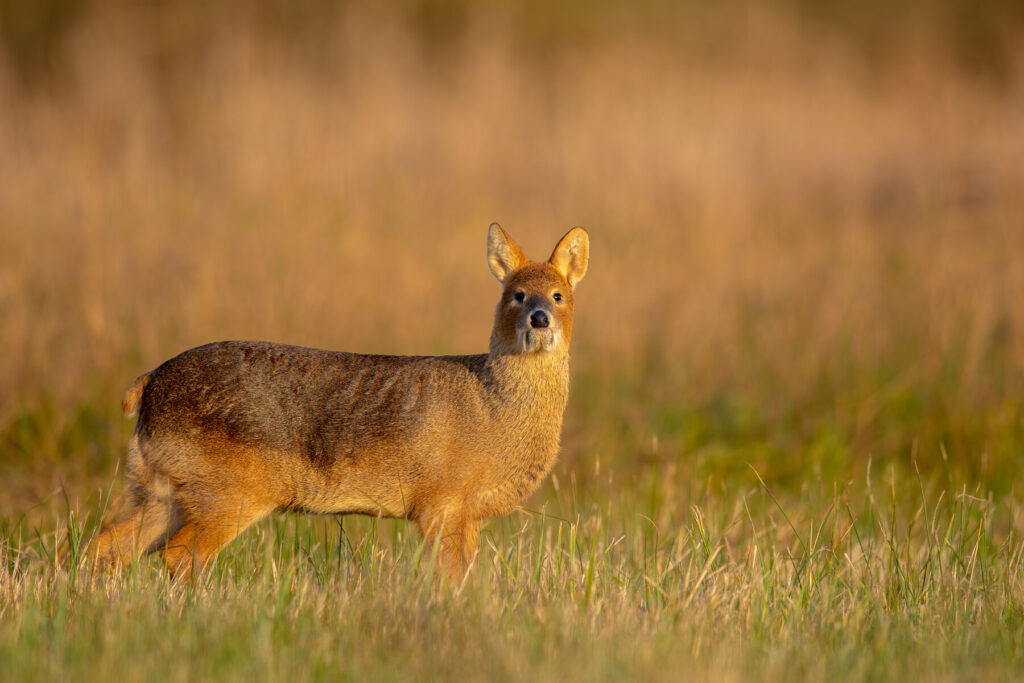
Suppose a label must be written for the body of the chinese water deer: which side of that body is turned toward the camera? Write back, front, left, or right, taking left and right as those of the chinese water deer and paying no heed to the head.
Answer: right
